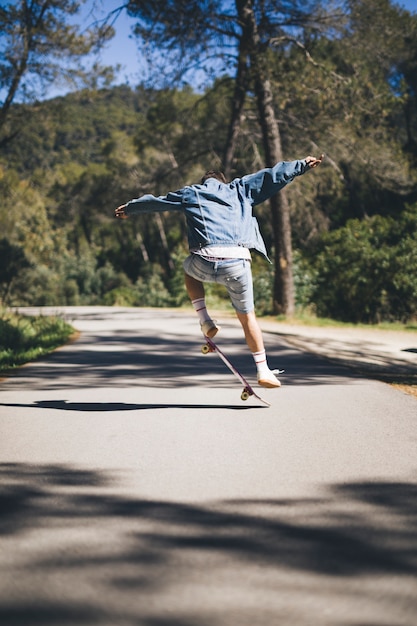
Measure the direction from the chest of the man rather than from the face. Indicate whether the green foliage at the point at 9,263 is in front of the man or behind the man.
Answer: in front

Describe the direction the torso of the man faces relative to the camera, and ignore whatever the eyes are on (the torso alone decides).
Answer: away from the camera

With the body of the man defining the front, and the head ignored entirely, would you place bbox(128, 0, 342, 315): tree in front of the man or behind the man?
in front

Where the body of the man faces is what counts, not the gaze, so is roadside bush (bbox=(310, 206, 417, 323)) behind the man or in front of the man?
in front
